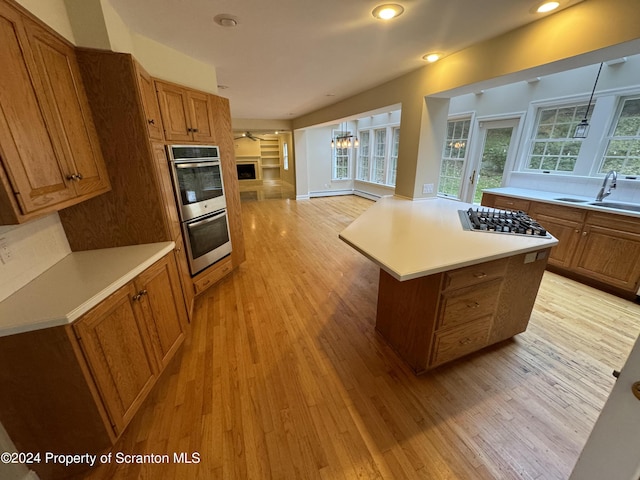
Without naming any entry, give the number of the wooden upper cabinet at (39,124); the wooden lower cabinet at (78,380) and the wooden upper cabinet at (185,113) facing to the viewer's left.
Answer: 0

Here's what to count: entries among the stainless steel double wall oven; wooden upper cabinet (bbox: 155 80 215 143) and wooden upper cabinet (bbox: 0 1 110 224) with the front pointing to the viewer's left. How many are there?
0

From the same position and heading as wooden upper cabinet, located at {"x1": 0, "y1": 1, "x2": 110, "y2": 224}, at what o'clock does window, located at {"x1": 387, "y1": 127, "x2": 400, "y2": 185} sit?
The window is roughly at 10 o'clock from the wooden upper cabinet.

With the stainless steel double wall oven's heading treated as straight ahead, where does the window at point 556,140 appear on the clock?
The window is roughly at 11 o'clock from the stainless steel double wall oven.

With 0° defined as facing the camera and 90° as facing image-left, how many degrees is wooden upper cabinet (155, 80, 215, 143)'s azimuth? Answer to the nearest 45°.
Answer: approximately 315°

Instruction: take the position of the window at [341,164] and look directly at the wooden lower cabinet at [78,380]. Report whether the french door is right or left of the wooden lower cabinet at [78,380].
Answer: left

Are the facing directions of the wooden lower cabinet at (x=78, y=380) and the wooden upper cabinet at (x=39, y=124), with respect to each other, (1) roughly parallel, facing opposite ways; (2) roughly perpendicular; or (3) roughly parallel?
roughly parallel

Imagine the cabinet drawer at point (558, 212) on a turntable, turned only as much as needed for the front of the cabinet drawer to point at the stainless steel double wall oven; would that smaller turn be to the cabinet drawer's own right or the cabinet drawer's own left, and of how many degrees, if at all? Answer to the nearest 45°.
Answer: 0° — it already faces it

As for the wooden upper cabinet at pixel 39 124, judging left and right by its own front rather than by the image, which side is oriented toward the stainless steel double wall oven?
left

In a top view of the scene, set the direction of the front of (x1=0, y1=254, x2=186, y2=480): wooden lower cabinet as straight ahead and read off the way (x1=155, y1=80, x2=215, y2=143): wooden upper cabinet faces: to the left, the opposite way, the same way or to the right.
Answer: the same way

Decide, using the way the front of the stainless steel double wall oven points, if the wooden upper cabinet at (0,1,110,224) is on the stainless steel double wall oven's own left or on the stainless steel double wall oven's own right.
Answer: on the stainless steel double wall oven's own right

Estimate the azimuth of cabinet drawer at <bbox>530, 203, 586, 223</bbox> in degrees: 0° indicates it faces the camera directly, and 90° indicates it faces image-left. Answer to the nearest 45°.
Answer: approximately 45°

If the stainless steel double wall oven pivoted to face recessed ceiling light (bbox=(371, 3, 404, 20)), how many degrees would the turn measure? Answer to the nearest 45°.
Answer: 0° — it already faces it

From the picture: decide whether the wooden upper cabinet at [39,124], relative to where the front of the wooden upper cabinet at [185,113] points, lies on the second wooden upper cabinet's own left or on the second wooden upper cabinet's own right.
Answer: on the second wooden upper cabinet's own right

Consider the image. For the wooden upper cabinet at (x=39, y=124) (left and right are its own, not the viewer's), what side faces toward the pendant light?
front

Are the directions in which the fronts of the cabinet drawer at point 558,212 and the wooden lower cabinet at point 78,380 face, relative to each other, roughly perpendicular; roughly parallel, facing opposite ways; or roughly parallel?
roughly parallel, facing opposite ways

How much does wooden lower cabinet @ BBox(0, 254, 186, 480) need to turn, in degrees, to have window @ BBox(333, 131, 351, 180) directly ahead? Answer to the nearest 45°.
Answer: approximately 90° to its left

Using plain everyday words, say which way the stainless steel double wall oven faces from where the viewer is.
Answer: facing the viewer and to the right of the viewer

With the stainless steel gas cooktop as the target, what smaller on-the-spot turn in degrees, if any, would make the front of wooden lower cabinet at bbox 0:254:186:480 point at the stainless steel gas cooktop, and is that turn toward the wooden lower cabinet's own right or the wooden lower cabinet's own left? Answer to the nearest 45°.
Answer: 0° — it already faces it
